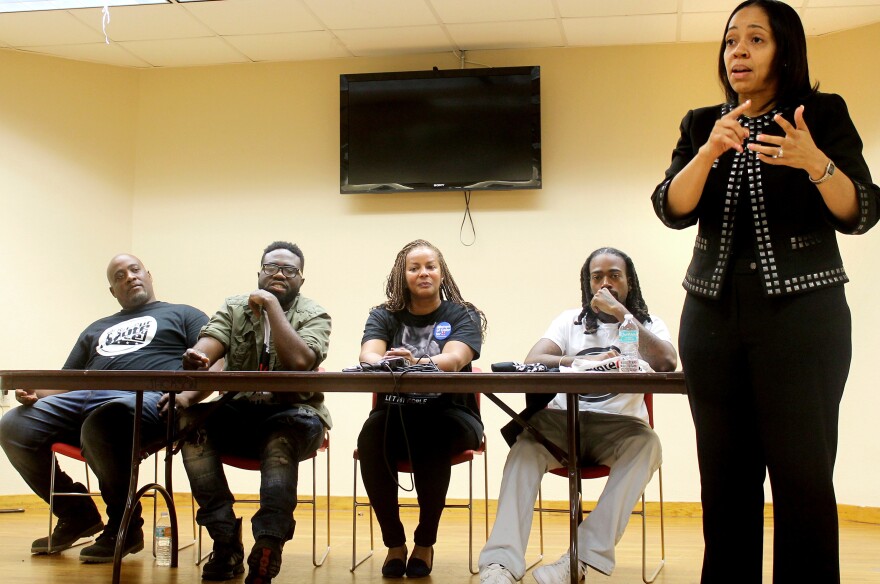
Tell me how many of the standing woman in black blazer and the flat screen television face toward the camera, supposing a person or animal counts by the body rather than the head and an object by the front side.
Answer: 2

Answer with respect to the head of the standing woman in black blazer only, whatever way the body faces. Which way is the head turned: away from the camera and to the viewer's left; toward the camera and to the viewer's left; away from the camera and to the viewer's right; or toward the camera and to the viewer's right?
toward the camera and to the viewer's left

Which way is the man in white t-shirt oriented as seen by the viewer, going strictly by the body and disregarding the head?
toward the camera

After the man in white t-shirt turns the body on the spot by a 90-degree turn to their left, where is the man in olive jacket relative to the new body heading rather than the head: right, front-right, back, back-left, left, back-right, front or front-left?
back

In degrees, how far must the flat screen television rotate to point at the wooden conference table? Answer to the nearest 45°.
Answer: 0° — it already faces it

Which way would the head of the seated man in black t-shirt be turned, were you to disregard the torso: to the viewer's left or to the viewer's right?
to the viewer's right

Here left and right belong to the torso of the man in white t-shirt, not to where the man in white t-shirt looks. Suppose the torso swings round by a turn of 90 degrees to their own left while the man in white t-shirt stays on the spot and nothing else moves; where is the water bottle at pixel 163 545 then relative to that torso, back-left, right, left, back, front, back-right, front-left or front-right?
back

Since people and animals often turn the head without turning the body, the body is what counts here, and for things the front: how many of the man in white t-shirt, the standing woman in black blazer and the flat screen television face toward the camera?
3

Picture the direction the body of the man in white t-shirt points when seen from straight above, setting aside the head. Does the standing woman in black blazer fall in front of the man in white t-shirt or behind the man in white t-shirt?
in front

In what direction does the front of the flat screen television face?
toward the camera

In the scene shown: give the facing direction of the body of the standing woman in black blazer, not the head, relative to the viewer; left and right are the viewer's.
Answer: facing the viewer

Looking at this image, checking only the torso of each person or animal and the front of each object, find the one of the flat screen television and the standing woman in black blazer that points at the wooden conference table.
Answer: the flat screen television

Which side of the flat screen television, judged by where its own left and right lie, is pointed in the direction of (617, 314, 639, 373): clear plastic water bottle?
front

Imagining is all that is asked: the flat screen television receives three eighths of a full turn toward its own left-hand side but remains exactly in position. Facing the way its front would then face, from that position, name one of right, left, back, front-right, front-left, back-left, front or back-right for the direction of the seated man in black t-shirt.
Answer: back
